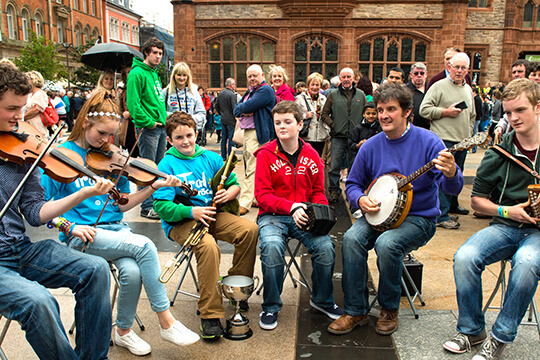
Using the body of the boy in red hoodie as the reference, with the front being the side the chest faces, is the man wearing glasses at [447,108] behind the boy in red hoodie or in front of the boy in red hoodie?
behind

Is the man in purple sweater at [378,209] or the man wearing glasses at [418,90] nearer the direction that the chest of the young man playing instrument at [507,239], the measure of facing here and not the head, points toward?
the man in purple sweater

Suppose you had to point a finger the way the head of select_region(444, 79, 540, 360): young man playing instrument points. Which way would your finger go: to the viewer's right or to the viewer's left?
to the viewer's left

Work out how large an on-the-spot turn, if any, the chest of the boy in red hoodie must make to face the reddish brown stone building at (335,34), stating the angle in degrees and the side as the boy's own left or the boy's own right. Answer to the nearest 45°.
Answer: approximately 180°

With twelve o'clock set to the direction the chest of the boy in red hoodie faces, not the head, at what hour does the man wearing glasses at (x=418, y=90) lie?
The man wearing glasses is roughly at 7 o'clock from the boy in red hoodie.

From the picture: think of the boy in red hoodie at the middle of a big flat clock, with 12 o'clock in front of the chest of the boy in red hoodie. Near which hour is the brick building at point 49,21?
The brick building is roughly at 5 o'clock from the boy in red hoodie.

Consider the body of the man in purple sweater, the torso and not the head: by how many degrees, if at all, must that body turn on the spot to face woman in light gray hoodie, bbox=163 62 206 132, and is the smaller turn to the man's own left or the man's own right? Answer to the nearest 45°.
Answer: approximately 90° to the man's own right

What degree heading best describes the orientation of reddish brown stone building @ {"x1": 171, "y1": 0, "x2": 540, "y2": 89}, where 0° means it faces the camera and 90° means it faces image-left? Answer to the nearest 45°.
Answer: approximately 0°

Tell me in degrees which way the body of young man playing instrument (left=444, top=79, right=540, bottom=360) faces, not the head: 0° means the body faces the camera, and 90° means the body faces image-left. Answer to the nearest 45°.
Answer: approximately 45°

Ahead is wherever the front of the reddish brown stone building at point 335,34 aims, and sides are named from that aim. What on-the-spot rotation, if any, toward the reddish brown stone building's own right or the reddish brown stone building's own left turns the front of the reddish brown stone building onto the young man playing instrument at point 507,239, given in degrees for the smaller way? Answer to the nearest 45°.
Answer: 0° — it already faces them

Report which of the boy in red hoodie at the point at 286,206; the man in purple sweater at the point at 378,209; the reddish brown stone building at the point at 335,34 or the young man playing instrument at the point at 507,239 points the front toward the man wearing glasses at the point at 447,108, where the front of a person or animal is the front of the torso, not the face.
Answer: the reddish brown stone building

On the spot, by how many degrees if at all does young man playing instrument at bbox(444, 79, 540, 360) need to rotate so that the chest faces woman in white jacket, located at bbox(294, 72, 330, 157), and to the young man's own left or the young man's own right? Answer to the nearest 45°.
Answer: approximately 90° to the young man's own right

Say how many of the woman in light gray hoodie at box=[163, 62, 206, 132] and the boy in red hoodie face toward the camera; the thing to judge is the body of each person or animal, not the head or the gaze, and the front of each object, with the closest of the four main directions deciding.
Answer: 2
